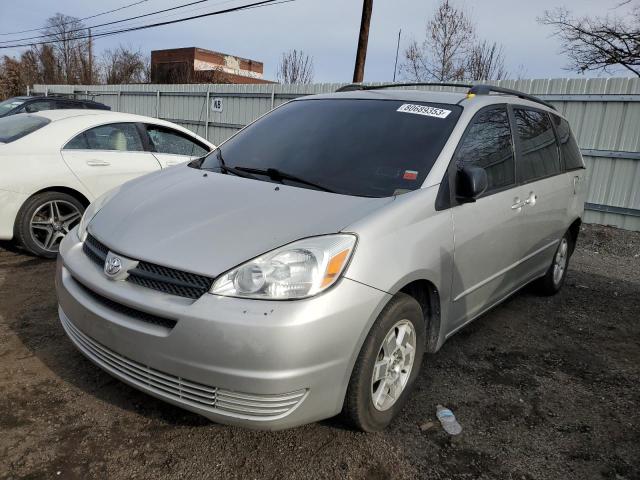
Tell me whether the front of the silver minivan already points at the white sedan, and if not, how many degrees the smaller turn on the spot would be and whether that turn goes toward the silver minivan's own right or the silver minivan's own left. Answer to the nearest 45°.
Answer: approximately 90° to the silver minivan's own right

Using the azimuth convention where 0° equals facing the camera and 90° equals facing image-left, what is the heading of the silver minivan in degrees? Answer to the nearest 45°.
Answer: approximately 45°

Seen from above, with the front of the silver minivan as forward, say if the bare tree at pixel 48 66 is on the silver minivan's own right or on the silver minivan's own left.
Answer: on the silver minivan's own right

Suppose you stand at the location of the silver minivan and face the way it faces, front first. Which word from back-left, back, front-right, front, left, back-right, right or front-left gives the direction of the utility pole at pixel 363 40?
back-right

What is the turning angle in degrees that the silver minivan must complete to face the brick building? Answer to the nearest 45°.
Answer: approximately 135° to its right

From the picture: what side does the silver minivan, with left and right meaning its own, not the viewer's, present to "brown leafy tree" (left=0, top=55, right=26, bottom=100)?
right
